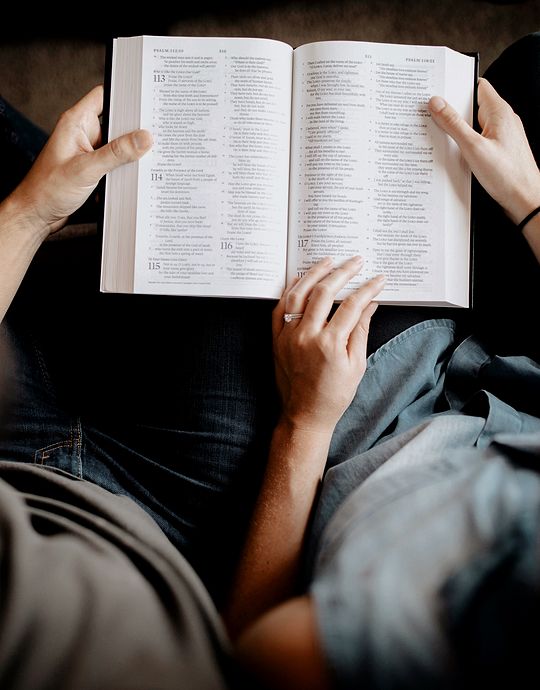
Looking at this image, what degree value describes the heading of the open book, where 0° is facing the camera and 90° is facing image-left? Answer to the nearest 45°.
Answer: approximately 0°
